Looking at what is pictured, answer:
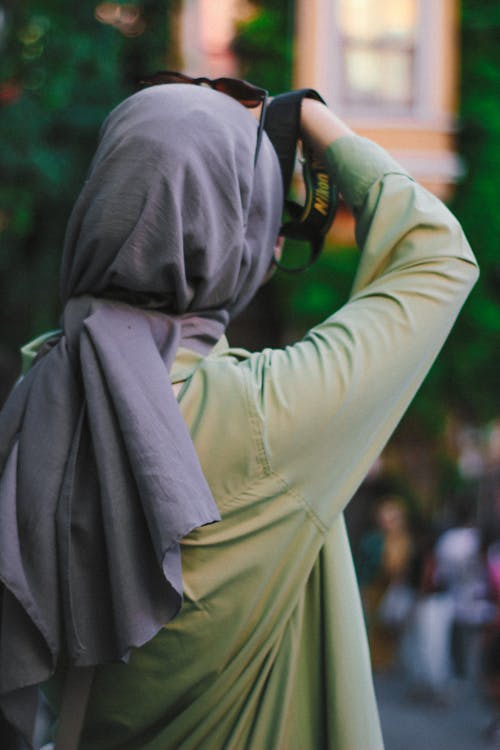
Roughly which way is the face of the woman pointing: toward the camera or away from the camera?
away from the camera

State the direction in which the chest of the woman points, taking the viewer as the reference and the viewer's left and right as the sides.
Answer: facing away from the viewer and to the right of the viewer
